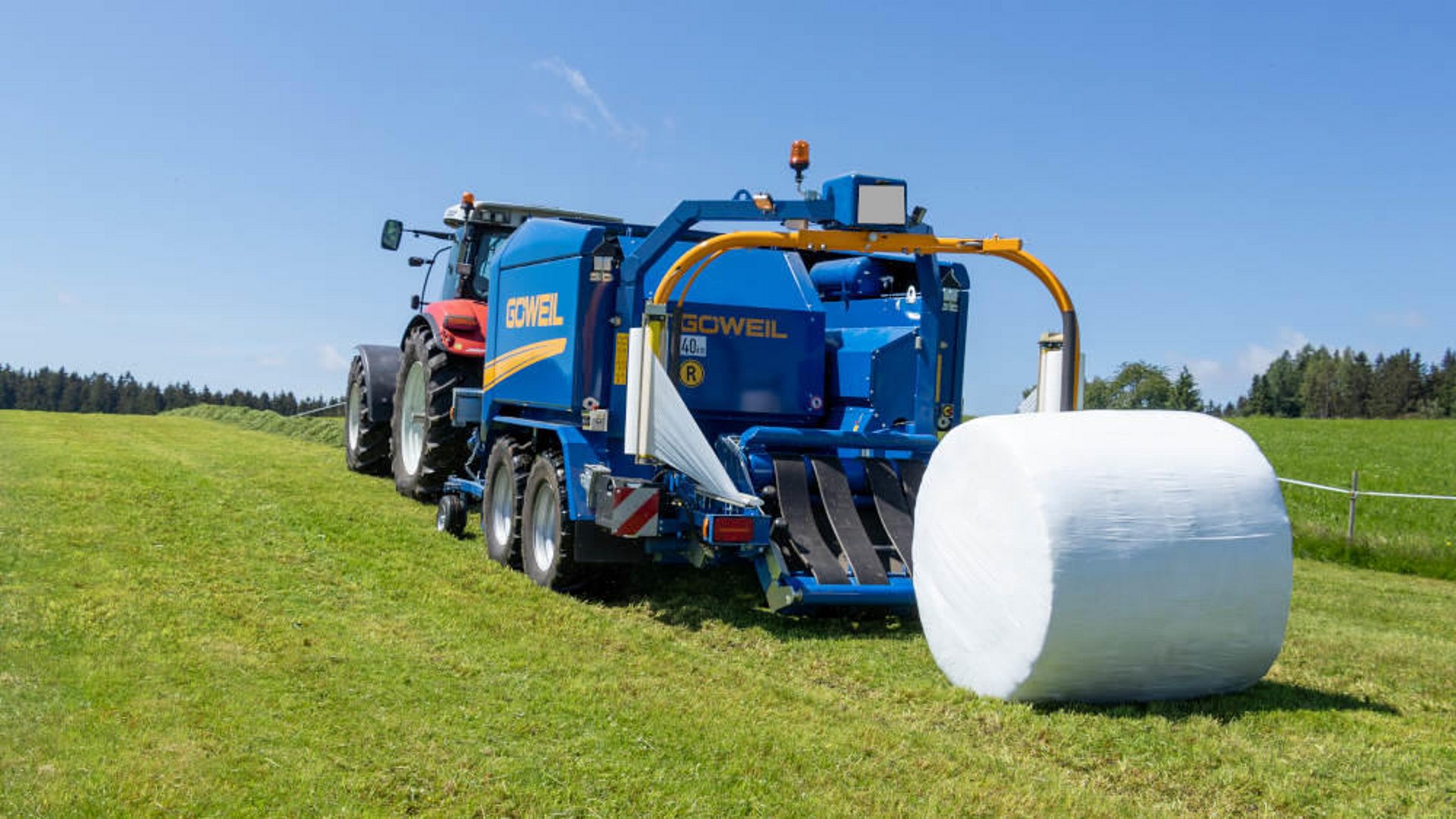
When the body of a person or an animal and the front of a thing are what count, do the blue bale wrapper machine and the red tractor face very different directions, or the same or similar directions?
same or similar directions

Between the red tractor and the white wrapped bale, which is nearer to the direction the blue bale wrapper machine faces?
the red tractor

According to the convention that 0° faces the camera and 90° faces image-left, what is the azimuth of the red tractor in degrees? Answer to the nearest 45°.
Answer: approximately 135°

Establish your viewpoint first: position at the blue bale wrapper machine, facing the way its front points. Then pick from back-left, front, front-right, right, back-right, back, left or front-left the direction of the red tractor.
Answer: front

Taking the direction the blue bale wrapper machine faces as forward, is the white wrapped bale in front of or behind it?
behind

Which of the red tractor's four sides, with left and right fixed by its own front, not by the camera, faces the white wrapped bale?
back

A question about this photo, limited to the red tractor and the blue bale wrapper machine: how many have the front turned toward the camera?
0

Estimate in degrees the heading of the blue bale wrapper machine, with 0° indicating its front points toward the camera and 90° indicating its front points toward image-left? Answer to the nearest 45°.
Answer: approximately 135°
